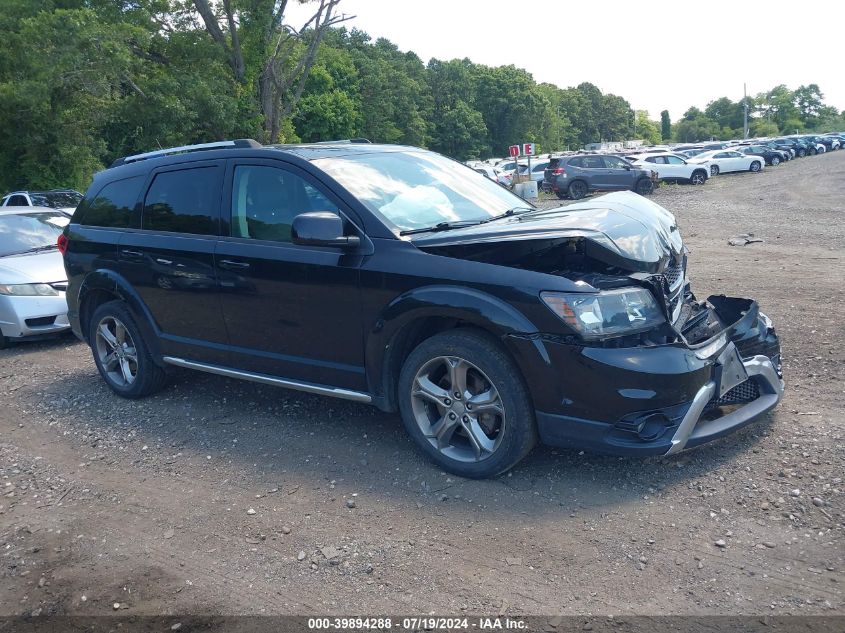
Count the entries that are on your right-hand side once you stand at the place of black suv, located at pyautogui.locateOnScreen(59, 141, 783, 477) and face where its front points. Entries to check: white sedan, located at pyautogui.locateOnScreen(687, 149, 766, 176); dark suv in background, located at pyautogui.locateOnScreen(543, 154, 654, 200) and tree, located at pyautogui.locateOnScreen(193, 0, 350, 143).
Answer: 0

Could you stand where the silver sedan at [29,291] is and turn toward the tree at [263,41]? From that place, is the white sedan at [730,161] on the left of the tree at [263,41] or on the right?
right

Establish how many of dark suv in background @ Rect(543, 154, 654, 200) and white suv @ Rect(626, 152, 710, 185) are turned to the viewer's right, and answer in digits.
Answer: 2

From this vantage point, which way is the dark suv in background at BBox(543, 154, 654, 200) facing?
to the viewer's right

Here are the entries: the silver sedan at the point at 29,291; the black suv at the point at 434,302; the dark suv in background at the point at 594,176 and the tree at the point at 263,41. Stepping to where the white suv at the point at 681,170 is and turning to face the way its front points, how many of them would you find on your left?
0

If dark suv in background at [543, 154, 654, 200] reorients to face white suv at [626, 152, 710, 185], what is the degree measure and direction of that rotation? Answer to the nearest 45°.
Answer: approximately 45° to its left

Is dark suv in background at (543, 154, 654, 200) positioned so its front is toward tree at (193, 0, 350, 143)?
no

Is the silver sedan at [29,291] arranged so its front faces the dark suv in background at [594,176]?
no

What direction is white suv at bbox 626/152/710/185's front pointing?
to the viewer's right

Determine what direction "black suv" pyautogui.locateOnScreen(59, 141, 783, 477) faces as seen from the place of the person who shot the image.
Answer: facing the viewer and to the right of the viewer

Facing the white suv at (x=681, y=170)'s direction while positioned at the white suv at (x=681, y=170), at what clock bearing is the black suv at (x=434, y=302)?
The black suv is roughly at 3 o'clock from the white suv.

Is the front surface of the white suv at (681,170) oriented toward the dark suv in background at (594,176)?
no

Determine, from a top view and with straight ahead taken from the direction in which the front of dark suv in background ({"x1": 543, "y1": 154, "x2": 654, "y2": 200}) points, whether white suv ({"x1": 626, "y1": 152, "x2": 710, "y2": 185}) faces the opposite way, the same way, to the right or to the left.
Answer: the same way

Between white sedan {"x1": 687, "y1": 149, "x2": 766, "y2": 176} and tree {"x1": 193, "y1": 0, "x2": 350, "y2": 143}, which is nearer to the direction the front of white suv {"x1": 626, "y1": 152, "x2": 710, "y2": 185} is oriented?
the white sedan

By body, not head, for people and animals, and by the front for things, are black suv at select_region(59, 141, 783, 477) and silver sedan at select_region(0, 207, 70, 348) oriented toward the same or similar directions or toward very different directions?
same or similar directions
